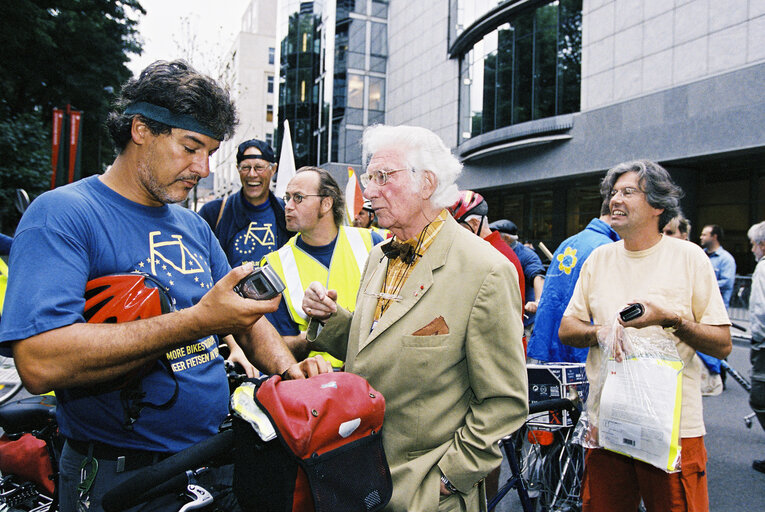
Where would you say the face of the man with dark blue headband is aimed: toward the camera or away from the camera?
toward the camera

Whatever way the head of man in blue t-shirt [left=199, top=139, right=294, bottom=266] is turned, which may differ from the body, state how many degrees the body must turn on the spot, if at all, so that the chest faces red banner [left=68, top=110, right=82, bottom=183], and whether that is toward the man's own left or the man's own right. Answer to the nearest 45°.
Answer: approximately 135° to the man's own right

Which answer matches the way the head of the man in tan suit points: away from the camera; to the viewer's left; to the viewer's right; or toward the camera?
to the viewer's left

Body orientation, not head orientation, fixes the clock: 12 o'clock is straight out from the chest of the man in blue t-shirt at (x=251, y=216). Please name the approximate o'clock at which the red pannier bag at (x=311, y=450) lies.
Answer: The red pannier bag is roughly at 12 o'clock from the man in blue t-shirt.

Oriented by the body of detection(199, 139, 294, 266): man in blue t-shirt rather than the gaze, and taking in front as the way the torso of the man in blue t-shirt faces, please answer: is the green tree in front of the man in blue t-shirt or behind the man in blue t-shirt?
behind

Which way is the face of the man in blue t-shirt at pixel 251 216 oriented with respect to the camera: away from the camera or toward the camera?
toward the camera

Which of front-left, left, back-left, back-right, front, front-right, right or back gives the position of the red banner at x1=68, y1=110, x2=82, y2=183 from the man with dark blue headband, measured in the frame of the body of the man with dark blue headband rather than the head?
back-left

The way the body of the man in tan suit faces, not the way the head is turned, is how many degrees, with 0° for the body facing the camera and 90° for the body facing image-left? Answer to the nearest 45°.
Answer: approximately 45°

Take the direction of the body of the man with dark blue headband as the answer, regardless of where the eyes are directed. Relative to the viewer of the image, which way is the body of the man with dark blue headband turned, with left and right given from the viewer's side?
facing the viewer and to the right of the viewer

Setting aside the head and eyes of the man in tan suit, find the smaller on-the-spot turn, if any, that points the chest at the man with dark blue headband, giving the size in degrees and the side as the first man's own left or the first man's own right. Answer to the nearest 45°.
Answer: approximately 45° to the first man's own right

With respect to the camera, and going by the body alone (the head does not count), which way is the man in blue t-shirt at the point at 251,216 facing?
toward the camera

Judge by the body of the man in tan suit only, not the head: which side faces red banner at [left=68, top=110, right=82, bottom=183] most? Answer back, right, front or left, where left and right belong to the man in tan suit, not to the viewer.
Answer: right

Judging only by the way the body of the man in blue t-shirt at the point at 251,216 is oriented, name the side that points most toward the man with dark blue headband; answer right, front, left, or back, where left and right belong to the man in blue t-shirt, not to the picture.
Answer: front
